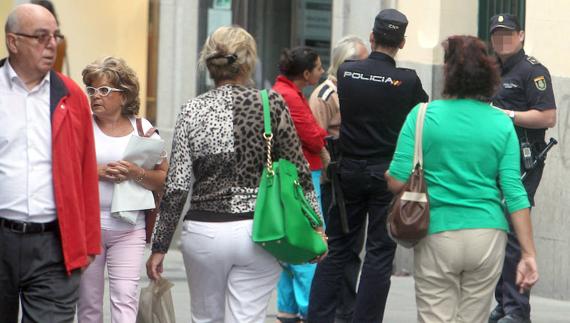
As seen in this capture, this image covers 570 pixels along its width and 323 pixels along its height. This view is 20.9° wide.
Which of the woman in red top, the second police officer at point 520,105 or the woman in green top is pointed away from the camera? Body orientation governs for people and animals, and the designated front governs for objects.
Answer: the woman in green top

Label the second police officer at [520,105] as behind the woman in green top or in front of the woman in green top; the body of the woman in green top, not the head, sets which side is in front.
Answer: in front

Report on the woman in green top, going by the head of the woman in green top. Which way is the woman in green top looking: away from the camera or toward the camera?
away from the camera

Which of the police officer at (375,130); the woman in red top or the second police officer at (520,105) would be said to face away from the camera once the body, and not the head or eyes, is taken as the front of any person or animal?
the police officer

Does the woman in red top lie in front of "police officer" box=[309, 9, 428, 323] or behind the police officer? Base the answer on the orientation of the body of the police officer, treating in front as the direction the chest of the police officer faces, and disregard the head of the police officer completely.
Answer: in front

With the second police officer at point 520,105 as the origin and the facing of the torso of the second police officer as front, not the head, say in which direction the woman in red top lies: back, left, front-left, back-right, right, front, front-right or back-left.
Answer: front-right

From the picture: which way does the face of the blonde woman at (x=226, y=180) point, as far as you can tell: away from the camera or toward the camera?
away from the camera

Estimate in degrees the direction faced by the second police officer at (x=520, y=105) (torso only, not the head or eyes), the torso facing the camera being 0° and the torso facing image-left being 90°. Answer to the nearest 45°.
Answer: approximately 45°

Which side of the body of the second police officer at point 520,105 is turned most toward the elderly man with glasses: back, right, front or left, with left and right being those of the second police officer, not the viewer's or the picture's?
front

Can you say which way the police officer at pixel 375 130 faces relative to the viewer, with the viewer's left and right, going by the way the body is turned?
facing away from the viewer

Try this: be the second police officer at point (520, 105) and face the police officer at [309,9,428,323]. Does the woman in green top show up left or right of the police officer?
left

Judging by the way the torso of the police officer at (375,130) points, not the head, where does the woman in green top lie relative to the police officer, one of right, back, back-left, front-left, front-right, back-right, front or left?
back

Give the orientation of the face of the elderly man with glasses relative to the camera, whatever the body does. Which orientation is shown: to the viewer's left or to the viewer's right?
to the viewer's right

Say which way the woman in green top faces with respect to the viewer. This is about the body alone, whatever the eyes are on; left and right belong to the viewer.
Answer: facing away from the viewer
